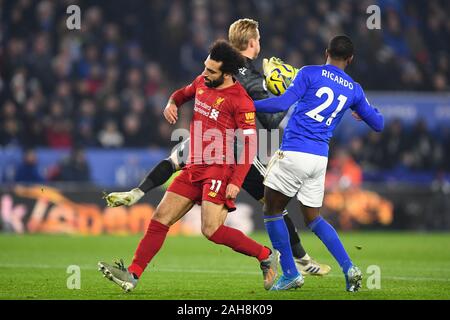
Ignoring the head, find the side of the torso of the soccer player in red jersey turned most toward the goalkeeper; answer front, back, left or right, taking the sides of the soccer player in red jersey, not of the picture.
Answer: back

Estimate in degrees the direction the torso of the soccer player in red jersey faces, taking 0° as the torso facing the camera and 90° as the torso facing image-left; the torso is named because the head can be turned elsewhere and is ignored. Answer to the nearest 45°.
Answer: approximately 45°

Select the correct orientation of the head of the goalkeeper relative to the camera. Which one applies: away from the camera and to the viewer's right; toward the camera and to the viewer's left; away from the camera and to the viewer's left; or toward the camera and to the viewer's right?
away from the camera and to the viewer's right
